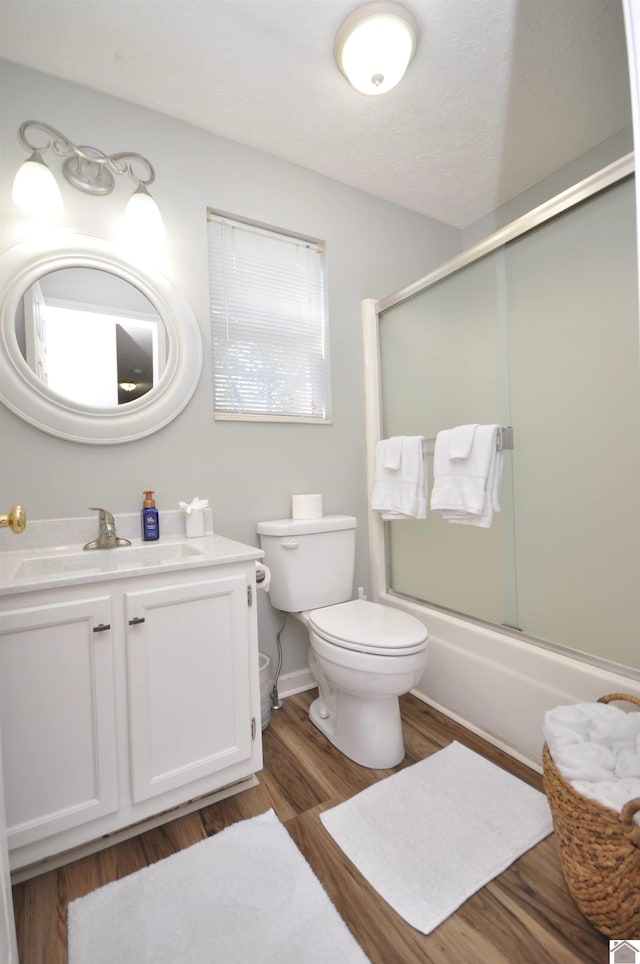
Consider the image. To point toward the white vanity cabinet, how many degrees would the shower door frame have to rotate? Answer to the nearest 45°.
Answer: approximately 45° to its left

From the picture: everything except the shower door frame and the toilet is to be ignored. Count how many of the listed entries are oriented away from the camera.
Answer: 0

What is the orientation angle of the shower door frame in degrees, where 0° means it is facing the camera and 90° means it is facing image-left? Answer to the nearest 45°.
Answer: approximately 45°

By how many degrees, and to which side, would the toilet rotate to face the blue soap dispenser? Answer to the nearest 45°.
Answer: approximately 135° to its right

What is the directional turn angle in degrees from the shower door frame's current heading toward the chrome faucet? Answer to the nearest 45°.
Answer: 0° — it already faces it

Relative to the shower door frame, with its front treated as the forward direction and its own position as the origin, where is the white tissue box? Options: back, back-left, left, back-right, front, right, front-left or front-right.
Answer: front

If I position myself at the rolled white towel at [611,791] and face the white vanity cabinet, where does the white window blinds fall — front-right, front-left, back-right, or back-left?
front-right

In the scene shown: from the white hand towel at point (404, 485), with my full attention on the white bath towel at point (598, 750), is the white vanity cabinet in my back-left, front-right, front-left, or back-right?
front-right

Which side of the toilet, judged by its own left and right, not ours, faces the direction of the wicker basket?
front

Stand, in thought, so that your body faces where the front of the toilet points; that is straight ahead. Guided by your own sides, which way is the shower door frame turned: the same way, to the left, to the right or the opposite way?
to the right

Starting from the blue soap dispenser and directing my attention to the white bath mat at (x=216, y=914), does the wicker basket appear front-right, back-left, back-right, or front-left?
front-left

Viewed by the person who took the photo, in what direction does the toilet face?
facing the viewer and to the right of the viewer

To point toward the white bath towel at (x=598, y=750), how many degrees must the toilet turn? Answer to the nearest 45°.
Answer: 0° — it already faces it
